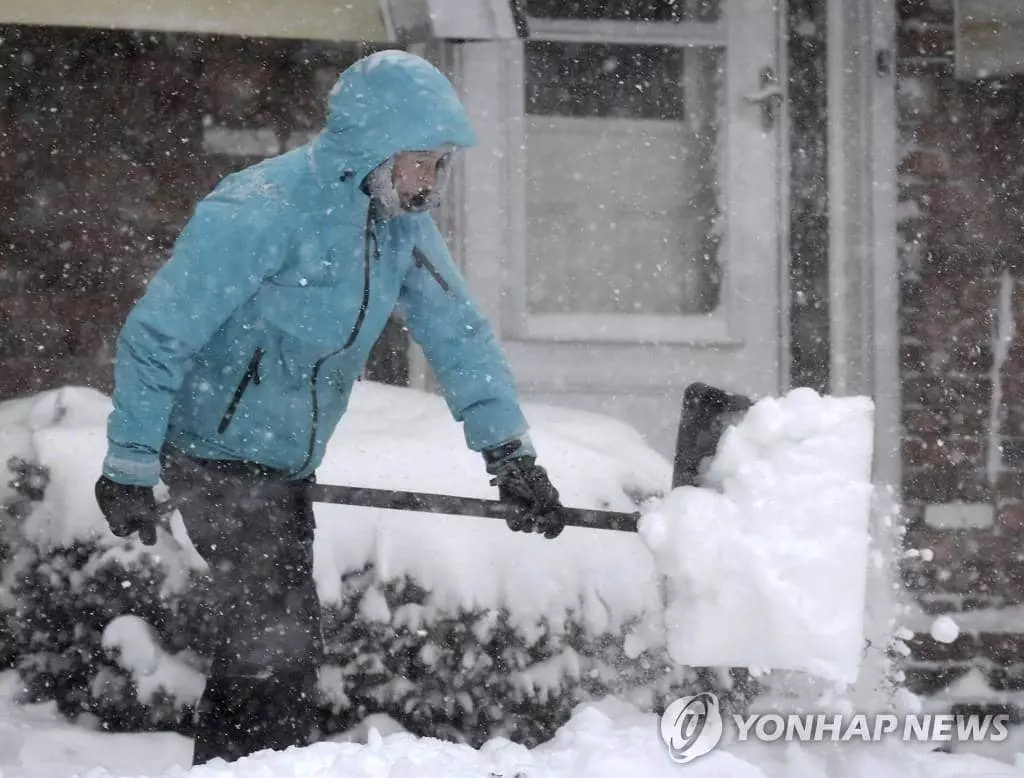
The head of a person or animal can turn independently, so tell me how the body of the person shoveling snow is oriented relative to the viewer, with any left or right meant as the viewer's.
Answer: facing the viewer and to the right of the viewer

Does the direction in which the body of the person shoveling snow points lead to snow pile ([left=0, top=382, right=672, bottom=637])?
no
